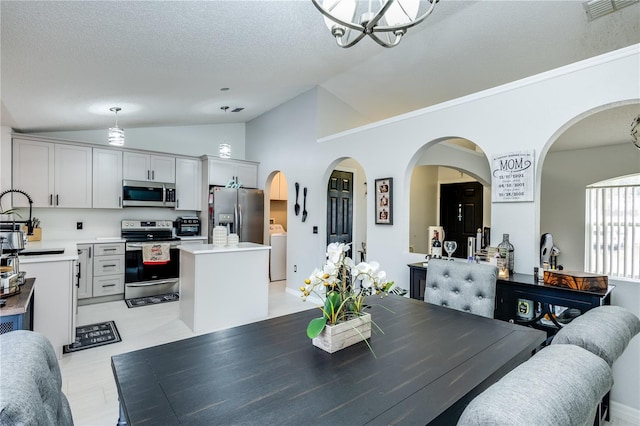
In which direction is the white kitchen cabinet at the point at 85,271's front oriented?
toward the camera

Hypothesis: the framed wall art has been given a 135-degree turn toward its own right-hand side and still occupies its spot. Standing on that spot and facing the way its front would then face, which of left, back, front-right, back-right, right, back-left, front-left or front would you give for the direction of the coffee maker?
back-left

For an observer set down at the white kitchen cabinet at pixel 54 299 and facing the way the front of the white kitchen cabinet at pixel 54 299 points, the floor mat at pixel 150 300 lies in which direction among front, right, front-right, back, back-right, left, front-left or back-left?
front-left

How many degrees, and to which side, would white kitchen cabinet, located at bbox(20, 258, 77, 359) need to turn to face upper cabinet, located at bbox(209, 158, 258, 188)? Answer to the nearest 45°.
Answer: approximately 45° to its left

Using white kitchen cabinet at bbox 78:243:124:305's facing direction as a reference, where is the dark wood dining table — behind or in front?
in front

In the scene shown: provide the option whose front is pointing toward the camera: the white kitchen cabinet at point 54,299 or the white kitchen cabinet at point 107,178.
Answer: the white kitchen cabinet at point 107,178

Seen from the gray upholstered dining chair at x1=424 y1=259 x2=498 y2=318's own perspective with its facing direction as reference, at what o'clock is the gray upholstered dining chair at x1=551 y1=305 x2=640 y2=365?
the gray upholstered dining chair at x1=551 y1=305 x2=640 y2=365 is roughly at 10 o'clock from the gray upholstered dining chair at x1=424 y1=259 x2=498 y2=318.

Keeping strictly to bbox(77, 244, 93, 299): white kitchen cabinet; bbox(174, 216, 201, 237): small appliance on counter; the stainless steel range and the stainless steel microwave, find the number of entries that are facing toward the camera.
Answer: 4

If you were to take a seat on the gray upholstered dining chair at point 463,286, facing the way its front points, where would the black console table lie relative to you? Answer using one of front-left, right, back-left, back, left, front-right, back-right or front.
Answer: back

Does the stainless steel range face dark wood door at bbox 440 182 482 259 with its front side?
no

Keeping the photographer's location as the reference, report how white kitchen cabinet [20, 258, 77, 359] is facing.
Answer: facing to the right of the viewer

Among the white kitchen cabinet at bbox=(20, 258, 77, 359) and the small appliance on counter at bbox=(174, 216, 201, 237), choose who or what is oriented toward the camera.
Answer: the small appliance on counter

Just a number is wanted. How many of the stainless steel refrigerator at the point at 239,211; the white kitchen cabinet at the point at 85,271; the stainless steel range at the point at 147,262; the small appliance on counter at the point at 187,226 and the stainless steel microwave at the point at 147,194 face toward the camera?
5

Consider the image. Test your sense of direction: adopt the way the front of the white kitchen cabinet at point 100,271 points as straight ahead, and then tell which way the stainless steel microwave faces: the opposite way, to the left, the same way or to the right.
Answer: the same way

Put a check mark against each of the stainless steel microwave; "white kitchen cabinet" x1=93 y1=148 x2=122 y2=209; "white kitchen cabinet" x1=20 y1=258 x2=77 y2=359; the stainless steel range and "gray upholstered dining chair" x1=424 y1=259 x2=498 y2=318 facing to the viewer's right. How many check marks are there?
1

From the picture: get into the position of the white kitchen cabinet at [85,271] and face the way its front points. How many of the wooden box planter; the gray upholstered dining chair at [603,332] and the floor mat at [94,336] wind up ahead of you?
3

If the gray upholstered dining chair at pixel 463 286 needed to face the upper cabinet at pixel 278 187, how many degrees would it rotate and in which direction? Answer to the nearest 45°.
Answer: approximately 90° to its right

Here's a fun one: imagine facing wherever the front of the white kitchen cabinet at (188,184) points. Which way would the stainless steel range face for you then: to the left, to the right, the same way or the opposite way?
the same way

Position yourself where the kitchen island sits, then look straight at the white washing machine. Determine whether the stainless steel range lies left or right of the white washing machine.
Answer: left

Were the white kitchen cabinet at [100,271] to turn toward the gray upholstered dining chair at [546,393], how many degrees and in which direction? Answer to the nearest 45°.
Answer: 0° — it already faces it
